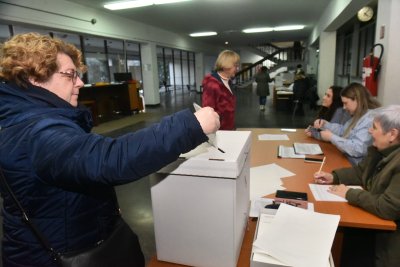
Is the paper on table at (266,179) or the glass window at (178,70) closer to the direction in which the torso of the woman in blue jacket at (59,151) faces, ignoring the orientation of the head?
the paper on table

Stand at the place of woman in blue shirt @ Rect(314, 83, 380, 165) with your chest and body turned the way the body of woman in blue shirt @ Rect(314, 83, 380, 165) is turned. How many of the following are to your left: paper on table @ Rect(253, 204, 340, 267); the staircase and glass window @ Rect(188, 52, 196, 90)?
1

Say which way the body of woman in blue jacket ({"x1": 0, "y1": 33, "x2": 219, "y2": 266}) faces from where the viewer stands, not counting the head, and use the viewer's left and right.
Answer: facing to the right of the viewer

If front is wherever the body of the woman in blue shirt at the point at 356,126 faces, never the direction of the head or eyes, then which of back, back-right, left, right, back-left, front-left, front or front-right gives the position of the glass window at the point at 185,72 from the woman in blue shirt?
front-right

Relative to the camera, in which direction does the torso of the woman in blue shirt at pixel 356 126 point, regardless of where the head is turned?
to the viewer's left

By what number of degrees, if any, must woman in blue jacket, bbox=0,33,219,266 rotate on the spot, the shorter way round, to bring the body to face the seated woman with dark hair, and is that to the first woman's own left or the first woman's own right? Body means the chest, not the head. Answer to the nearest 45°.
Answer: approximately 45° to the first woman's own left

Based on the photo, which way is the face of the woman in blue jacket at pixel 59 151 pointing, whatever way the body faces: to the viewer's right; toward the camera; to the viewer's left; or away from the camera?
to the viewer's right

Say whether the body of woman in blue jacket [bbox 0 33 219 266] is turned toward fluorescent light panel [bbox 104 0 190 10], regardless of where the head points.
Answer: no

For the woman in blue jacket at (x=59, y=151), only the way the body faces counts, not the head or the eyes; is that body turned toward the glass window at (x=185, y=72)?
no

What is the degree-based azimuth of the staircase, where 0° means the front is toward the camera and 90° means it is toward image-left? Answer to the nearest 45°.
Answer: approximately 45°

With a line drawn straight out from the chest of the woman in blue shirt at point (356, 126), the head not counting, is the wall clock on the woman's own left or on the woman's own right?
on the woman's own right

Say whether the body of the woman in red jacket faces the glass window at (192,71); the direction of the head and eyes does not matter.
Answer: no

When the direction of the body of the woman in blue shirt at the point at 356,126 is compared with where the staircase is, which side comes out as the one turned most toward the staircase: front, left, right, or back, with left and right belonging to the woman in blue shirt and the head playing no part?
right

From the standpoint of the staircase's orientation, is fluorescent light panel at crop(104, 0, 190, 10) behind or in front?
in front

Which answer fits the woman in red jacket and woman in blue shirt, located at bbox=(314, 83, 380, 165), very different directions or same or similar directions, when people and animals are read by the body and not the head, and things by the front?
very different directions

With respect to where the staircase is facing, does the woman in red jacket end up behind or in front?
in front
